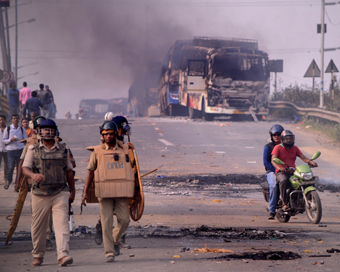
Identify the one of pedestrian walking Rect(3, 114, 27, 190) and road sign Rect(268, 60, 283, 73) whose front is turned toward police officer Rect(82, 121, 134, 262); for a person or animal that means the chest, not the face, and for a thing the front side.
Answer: the pedestrian walking

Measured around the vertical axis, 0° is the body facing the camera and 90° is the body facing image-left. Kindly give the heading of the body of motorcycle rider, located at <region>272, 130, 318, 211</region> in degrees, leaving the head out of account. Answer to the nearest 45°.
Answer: approximately 315°

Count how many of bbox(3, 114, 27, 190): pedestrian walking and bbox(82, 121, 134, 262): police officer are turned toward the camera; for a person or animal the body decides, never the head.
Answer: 2

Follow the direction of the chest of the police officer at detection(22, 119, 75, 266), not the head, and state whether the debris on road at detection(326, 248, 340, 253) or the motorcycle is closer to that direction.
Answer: the debris on road
